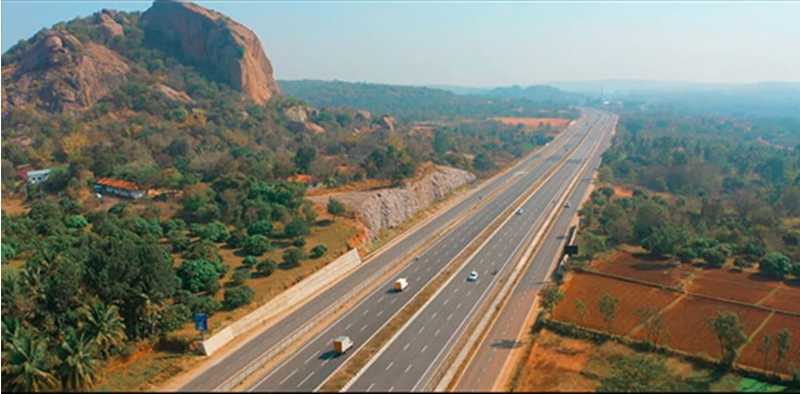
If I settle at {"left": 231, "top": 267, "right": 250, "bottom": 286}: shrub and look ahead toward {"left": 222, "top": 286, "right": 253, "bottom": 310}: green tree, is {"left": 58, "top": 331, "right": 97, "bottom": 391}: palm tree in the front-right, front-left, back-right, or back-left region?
front-right

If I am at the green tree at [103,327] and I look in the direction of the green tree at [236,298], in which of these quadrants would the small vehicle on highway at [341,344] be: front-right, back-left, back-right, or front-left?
front-right

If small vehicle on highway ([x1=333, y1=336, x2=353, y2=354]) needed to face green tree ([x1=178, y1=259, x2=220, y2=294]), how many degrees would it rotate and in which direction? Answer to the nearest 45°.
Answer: approximately 90° to its left

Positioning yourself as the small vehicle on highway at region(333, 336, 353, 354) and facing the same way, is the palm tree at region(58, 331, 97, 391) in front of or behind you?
behind

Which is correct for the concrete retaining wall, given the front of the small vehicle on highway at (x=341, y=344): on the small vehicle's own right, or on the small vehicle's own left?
on the small vehicle's own left

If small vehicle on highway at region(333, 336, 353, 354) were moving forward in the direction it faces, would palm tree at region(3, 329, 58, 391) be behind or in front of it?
behind

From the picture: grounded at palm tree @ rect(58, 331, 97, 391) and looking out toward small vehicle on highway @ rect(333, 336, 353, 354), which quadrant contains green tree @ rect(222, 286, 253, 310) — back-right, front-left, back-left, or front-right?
front-left

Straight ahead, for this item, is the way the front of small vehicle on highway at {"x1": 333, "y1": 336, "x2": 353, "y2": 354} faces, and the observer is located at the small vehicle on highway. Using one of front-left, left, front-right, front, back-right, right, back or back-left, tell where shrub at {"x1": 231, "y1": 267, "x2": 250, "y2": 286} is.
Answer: left

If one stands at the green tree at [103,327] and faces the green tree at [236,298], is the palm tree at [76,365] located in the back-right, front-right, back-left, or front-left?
back-right

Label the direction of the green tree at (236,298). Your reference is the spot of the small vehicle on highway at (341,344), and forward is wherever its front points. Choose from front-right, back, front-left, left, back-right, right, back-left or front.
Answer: left

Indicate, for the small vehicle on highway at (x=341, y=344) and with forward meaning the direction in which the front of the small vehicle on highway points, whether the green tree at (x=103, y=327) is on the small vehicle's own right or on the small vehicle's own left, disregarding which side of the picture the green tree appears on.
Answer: on the small vehicle's own left

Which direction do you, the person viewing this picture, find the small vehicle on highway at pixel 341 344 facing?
facing away from the viewer and to the right of the viewer

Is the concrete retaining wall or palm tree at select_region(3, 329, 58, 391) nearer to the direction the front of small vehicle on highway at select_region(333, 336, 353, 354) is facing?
the concrete retaining wall
